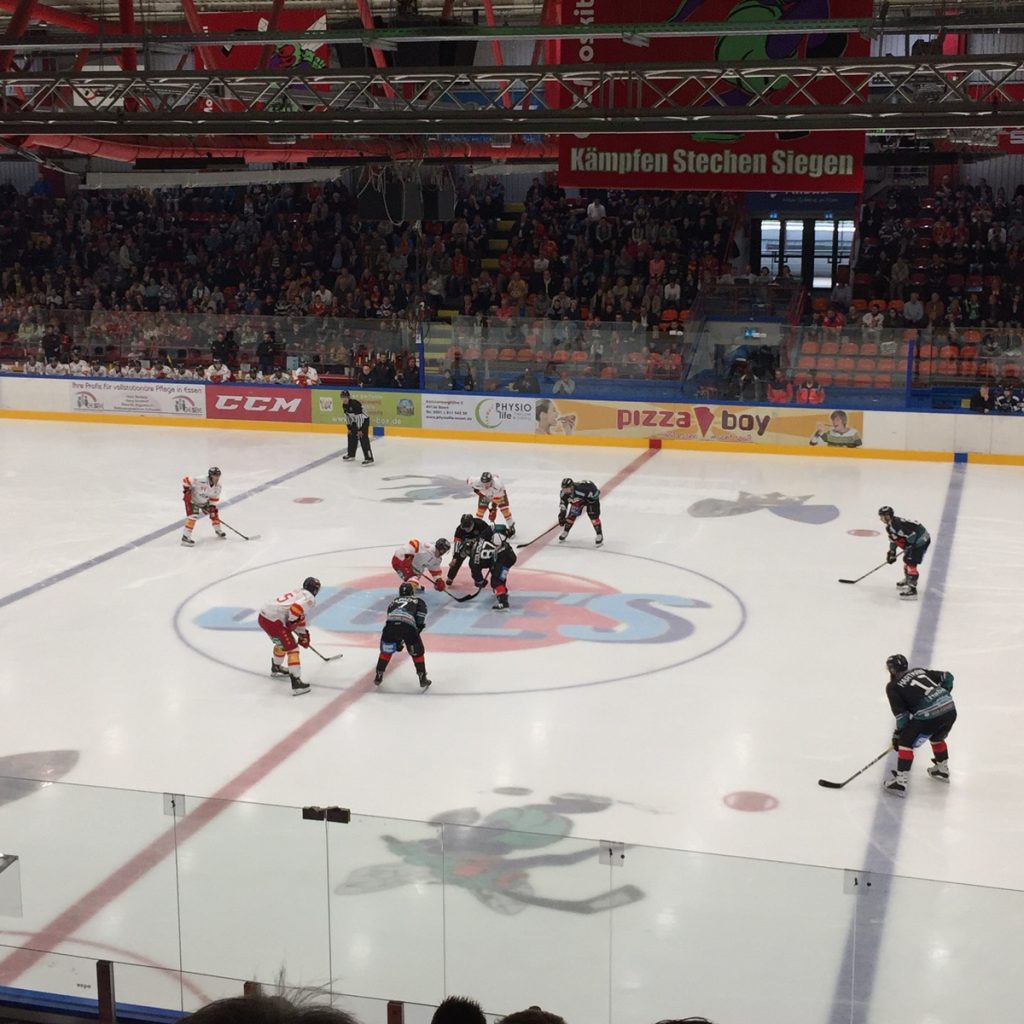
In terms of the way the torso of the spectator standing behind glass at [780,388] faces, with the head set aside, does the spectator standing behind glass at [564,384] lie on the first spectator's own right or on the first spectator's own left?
on the first spectator's own right

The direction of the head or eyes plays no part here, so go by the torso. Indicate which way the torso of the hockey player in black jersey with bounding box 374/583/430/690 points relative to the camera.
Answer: away from the camera

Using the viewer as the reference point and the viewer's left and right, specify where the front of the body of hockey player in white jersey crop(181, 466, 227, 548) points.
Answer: facing the viewer and to the right of the viewer

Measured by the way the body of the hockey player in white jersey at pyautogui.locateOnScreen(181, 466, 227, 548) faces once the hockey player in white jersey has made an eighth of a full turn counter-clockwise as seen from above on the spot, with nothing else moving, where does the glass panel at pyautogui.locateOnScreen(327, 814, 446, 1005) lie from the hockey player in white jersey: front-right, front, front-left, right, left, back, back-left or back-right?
right

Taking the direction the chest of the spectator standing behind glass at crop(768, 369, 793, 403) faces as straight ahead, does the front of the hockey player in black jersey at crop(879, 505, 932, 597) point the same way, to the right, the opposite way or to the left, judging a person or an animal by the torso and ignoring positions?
to the right

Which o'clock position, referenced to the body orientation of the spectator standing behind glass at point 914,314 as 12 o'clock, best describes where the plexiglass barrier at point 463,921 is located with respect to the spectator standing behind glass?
The plexiglass barrier is roughly at 12 o'clock from the spectator standing behind glass.

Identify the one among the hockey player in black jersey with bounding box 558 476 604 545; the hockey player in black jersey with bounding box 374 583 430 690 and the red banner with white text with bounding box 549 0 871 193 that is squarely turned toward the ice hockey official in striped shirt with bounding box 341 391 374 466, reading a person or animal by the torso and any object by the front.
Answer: the hockey player in black jersey with bounding box 374 583 430 690

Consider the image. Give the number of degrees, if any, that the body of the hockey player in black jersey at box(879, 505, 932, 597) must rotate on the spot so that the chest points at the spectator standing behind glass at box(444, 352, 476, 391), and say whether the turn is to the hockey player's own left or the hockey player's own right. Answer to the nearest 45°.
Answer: approximately 45° to the hockey player's own right

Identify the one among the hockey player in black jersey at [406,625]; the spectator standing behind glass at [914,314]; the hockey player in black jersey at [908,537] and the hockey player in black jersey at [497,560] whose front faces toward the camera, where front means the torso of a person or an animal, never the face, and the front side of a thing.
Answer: the spectator standing behind glass

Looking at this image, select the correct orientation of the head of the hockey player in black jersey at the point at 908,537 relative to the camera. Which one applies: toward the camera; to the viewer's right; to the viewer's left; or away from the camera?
to the viewer's left

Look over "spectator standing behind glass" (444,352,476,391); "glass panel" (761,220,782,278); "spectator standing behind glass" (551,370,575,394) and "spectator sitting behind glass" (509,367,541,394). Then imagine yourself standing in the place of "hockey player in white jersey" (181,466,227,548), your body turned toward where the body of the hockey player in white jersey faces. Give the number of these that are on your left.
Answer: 4

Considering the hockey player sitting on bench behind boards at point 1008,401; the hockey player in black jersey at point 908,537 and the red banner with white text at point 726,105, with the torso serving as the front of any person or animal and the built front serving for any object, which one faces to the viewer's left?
the hockey player in black jersey

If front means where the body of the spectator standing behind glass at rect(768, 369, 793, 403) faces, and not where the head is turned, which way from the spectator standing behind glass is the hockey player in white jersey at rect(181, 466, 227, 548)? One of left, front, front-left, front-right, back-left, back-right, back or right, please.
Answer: front-right

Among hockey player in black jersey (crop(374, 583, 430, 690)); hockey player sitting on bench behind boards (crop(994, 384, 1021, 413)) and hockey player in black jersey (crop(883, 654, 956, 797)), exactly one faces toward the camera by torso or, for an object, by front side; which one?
the hockey player sitting on bench behind boards
